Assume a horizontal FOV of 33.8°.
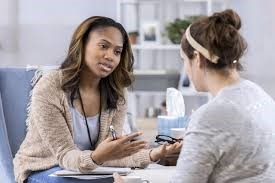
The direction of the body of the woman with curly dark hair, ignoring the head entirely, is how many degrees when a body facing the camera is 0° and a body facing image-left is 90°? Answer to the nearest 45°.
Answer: approximately 315°
